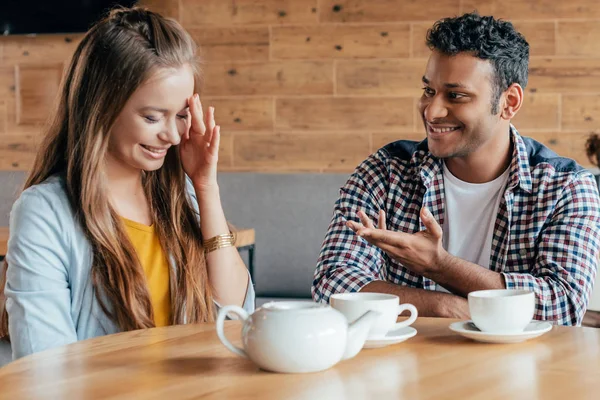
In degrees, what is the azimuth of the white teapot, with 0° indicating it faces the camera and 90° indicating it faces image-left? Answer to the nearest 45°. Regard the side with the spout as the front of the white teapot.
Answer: approximately 270°

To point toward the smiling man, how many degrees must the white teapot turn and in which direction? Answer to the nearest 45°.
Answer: approximately 90° to its left

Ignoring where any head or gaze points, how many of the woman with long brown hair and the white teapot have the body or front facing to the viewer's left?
0

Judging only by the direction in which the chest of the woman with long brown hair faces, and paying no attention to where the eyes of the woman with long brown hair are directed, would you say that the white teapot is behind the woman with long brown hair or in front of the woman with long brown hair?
in front

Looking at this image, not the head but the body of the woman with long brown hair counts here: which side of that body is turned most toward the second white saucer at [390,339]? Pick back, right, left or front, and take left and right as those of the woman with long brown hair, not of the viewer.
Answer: front

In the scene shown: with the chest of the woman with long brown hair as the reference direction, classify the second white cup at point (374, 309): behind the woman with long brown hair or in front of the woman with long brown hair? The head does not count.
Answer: in front

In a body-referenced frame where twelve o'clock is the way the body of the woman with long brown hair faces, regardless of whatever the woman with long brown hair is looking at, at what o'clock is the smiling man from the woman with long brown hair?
The smiling man is roughly at 10 o'clock from the woman with long brown hair.

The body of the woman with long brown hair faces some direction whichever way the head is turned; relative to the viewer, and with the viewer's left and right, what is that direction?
facing the viewer and to the right of the viewer

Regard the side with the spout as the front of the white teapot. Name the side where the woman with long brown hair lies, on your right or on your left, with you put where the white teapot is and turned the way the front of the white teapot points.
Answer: on your left
